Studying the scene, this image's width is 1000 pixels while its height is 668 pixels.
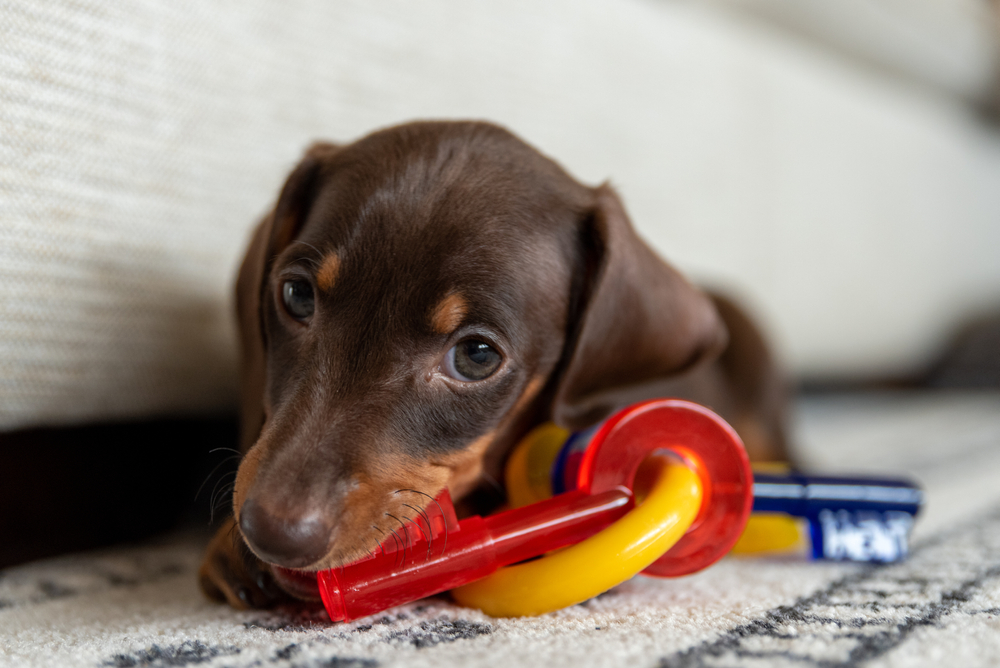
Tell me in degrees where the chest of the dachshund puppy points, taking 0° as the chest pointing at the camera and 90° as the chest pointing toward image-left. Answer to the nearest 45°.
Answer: approximately 45°
